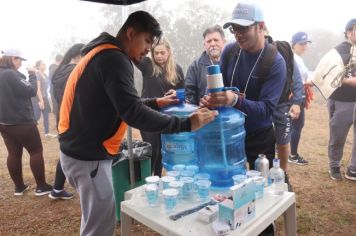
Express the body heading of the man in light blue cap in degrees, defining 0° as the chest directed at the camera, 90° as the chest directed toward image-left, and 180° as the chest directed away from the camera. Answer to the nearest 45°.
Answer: approximately 45°

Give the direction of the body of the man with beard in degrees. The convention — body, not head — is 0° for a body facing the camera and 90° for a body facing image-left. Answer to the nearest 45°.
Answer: approximately 0°

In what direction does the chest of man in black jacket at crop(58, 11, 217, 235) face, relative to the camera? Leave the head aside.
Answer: to the viewer's right

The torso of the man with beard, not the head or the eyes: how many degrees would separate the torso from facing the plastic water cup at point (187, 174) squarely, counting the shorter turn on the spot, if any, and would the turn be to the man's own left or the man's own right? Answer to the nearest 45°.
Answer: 0° — they already face it

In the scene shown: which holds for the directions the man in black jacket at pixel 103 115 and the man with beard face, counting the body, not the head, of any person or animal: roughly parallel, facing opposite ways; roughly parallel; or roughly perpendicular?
roughly perpendicular

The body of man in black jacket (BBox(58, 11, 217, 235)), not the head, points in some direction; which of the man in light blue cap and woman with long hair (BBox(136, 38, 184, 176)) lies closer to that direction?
the man in light blue cap

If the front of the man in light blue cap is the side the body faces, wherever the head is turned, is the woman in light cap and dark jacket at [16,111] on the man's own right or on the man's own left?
on the man's own right
